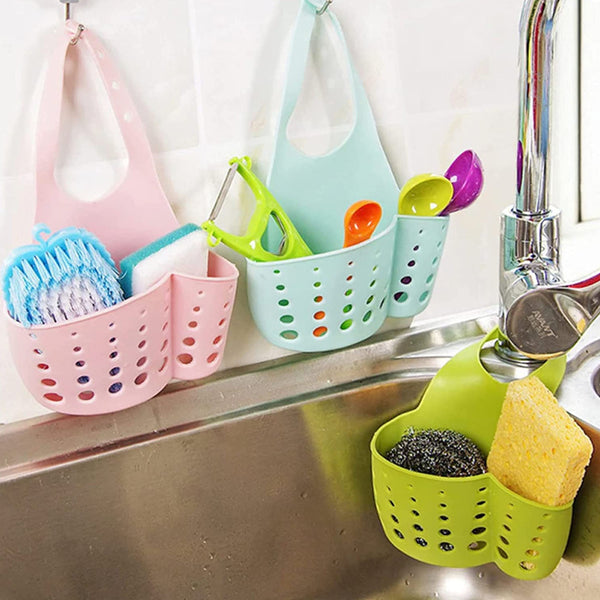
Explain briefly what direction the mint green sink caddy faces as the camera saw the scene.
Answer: facing the viewer and to the right of the viewer

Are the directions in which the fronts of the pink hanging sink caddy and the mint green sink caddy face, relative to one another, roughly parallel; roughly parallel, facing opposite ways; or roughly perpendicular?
roughly parallel

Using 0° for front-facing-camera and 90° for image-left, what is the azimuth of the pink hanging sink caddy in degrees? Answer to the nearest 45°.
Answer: approximately 315°
